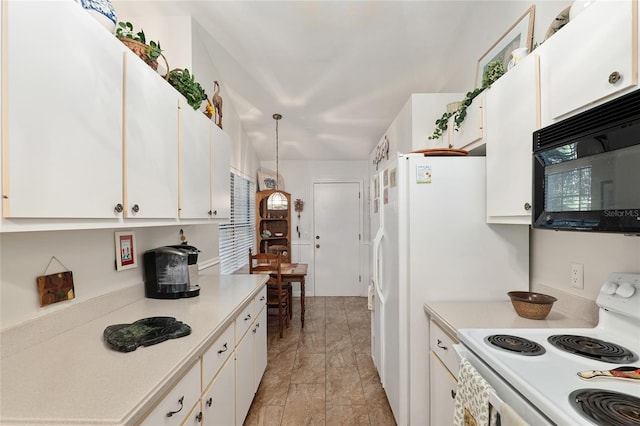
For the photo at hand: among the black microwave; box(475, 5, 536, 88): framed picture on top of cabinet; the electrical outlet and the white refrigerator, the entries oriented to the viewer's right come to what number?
0

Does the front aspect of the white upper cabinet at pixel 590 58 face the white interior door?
no

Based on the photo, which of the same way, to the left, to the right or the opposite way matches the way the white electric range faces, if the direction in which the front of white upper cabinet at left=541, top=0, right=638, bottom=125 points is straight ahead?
the same way

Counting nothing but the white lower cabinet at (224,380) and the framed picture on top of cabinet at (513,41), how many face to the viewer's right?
1

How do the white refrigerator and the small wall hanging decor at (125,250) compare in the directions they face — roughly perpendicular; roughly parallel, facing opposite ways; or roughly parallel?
roughly parallel, facing opposite ways

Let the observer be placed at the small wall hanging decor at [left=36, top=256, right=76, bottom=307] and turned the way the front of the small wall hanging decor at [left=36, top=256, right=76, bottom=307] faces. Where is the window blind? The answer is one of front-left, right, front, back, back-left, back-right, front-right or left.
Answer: left

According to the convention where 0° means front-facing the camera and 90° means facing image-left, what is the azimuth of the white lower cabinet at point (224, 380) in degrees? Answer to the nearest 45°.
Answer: approximately 270°

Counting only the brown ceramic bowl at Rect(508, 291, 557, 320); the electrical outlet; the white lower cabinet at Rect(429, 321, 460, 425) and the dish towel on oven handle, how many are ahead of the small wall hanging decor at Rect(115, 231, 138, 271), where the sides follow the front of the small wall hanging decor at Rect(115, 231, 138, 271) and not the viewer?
4

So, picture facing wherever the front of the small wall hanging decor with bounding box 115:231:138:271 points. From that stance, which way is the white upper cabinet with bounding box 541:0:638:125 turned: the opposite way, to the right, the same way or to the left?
the opposite way

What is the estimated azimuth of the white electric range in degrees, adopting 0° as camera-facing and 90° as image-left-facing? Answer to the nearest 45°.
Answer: approximately 45°

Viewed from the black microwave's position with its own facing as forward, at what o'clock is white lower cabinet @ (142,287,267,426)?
The white lower cabinet is roughly at 1 o'clock from the black microwave.

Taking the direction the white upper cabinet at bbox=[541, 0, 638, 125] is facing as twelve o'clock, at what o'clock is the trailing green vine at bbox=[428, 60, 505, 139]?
The trailing green vine is roughly at 3 o'clock from the white upper cabinet.

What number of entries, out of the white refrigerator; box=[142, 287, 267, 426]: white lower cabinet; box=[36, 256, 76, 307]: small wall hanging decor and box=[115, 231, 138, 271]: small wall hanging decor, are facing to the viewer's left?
1

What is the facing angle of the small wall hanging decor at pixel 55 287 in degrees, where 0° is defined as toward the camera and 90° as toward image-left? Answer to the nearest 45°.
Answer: approximately 315°

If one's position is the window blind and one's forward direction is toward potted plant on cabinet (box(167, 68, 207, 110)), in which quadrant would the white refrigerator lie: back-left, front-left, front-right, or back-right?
front-left

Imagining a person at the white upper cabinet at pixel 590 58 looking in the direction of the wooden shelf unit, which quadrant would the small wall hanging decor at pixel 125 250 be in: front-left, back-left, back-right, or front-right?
front-left

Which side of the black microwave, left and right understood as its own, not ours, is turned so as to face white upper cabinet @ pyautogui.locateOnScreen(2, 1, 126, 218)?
front

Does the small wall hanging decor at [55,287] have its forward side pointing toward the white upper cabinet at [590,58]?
yes

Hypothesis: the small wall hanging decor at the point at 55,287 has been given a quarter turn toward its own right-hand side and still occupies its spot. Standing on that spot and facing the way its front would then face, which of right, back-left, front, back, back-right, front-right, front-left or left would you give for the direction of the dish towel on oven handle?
left

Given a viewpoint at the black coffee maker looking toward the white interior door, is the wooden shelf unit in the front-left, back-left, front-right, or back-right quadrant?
front-left
